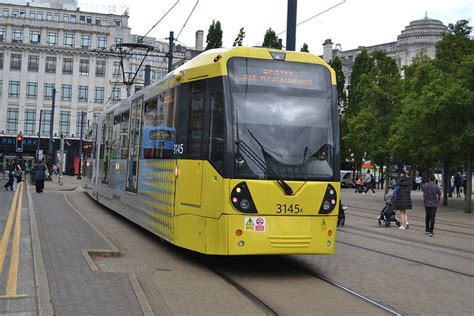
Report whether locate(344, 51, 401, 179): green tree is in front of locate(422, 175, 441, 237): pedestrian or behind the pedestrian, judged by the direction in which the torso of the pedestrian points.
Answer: in front

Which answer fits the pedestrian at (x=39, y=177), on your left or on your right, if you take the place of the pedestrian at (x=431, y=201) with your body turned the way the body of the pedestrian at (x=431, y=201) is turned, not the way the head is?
on your left

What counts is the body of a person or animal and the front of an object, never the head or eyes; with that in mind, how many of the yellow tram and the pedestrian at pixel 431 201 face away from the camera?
1

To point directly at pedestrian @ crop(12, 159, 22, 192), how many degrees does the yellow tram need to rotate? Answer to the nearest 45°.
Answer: approximately 180°

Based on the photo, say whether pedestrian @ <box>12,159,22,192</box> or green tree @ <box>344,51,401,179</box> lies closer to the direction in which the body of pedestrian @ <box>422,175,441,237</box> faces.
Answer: the green tree

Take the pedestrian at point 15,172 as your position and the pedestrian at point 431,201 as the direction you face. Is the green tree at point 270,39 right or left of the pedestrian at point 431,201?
left

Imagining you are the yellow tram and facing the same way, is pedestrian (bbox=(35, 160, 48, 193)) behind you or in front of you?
behind

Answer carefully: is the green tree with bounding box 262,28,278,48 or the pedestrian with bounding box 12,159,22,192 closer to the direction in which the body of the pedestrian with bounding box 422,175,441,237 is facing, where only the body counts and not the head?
the green tree

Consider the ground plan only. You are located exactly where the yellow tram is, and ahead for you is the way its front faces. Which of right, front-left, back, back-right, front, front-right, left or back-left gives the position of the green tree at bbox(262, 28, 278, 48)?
back-left

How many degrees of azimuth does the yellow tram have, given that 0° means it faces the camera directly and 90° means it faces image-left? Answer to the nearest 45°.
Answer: approximately 315°
